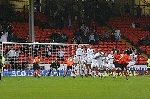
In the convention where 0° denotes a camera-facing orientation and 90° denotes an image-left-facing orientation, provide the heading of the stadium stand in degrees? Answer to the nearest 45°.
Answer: approximately 0°

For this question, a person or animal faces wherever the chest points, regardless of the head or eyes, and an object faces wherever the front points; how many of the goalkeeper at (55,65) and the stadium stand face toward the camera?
2
